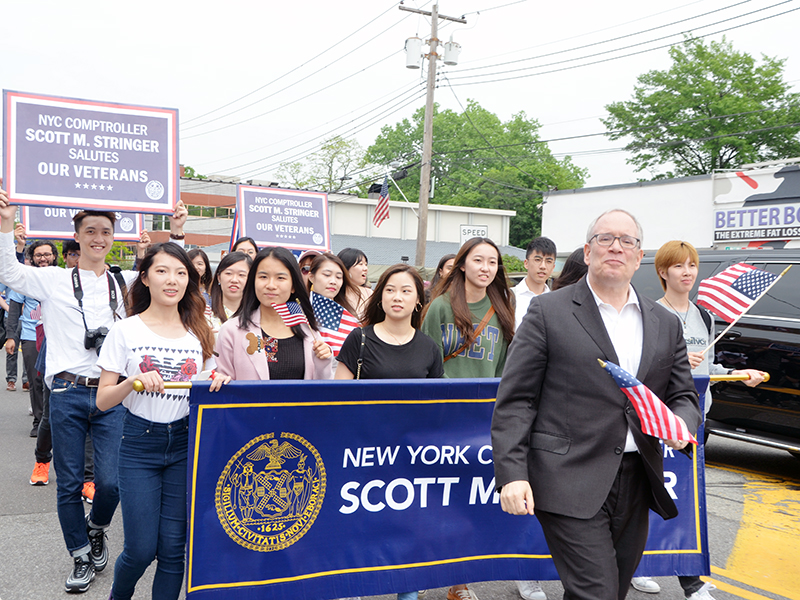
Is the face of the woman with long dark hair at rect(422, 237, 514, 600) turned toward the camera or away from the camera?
toward the camera

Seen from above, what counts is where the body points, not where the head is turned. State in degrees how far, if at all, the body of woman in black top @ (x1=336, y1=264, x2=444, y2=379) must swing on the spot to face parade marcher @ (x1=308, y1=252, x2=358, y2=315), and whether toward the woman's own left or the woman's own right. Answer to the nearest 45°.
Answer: approximately 180°

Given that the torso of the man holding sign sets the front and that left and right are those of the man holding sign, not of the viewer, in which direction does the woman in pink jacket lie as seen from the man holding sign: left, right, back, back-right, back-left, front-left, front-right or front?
front-left

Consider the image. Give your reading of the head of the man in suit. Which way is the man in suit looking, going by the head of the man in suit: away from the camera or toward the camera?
toward the camera

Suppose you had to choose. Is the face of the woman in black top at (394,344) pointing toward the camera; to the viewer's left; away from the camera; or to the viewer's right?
toward the camera

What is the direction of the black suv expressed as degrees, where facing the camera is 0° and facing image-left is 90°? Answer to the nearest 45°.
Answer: approximately 315°

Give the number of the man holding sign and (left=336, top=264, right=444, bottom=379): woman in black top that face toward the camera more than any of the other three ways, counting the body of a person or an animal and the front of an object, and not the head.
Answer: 2

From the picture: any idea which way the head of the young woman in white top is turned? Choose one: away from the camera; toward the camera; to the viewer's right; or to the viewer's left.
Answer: toward the camera

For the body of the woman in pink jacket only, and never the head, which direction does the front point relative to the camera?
toward the camera

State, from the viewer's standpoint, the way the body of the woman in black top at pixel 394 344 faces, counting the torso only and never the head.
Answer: toward the camera

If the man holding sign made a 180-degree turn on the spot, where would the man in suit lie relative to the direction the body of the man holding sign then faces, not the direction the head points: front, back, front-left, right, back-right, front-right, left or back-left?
back-right

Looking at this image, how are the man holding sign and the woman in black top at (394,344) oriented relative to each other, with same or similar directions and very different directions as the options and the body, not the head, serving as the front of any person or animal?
same or similar directions

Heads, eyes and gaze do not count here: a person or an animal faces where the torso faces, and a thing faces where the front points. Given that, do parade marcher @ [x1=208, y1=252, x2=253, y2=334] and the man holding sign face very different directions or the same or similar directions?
same or similar directions

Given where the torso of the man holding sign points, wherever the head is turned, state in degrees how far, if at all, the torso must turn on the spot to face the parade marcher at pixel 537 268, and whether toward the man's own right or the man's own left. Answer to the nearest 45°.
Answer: approximately 90° to the man's own left

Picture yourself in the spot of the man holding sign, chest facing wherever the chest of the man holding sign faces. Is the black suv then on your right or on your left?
on your left
